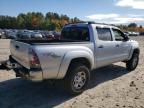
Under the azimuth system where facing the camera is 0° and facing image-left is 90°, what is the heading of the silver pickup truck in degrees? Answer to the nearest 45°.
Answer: approximately 225°
